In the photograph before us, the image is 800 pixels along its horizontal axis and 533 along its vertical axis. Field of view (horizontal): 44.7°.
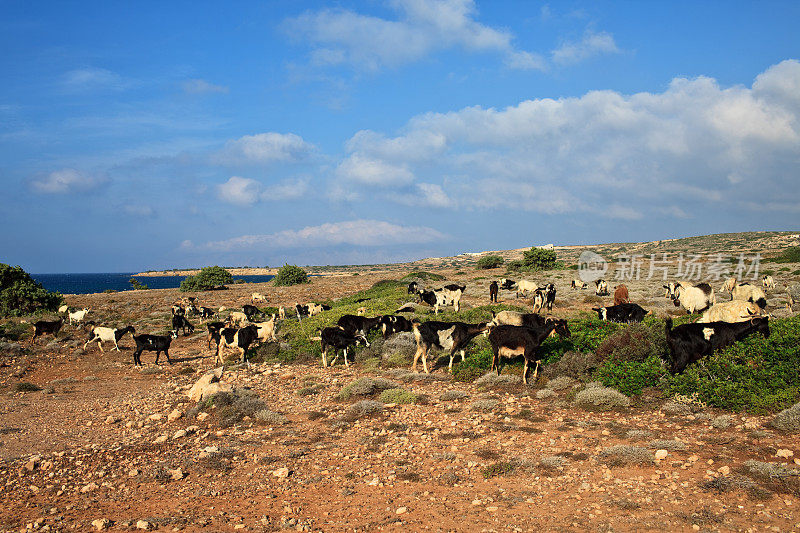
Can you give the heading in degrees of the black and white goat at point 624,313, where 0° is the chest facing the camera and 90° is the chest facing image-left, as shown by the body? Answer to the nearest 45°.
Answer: approximately 90°

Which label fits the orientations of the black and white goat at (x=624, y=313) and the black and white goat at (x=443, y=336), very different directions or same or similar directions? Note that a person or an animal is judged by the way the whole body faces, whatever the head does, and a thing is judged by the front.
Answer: very different directions

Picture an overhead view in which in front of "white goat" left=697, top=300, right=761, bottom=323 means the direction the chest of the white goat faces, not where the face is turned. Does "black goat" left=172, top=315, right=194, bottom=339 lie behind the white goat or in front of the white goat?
behind

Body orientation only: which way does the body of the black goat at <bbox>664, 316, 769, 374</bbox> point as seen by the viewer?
to the viewer's right

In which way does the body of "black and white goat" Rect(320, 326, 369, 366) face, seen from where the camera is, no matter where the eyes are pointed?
to the viewer's right

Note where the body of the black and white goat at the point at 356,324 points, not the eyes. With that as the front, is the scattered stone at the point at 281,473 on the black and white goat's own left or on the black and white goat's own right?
on the black and white goat's own right

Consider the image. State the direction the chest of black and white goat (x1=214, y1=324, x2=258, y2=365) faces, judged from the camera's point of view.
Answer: to the viewer's right

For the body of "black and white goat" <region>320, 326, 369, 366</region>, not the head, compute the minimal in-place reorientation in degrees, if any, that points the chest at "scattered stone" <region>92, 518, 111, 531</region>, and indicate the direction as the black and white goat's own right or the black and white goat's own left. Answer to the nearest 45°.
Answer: approximately 90° to the black and white goat's own right

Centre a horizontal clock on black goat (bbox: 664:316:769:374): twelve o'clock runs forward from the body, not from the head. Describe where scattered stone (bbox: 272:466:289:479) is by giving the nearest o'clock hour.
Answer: The scattered stone is roughly at 4 o'clock from the black goat.

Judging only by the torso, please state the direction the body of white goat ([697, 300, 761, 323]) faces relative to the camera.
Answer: to the viewer's right

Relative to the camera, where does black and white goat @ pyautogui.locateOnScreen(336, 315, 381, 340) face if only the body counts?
to the viewer's right
